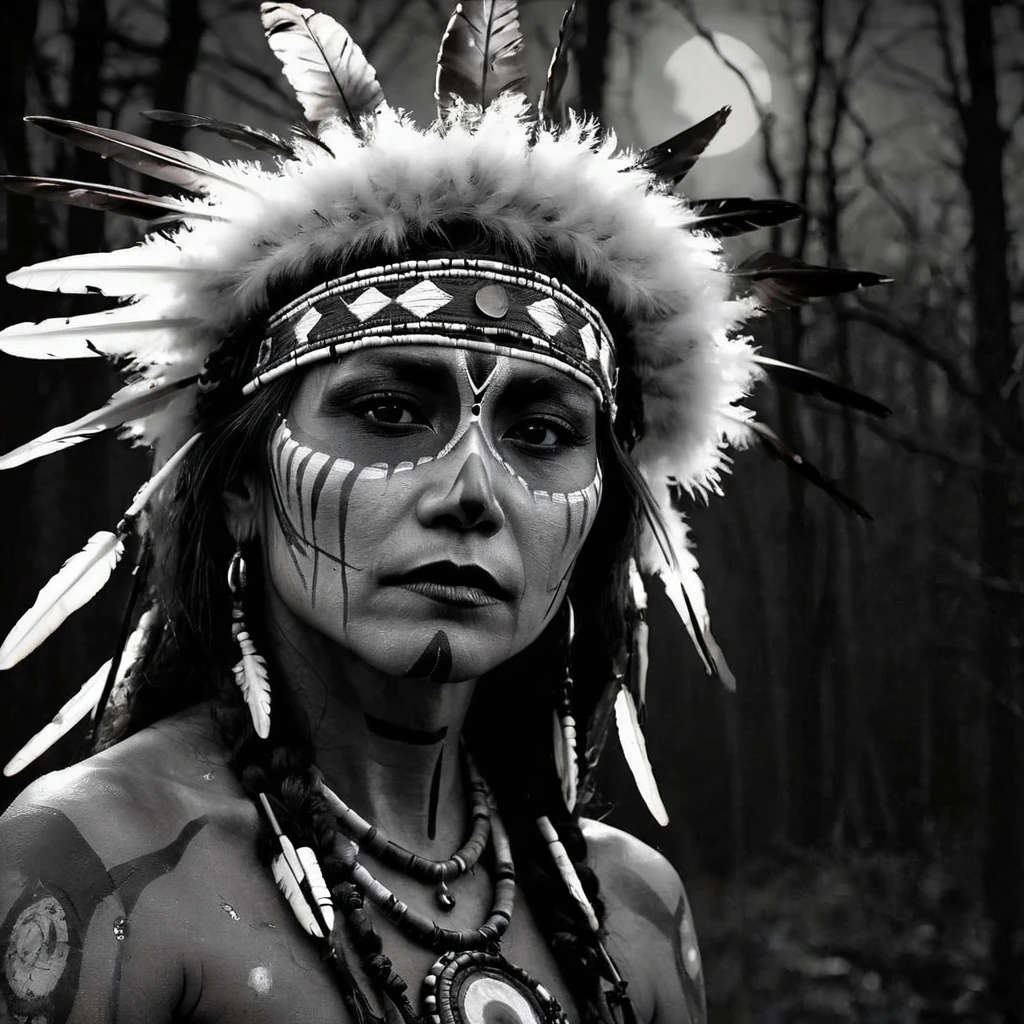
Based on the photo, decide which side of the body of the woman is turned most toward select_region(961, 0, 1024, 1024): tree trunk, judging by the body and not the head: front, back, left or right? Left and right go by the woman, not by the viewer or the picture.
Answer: left
